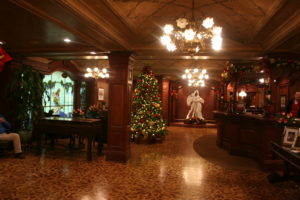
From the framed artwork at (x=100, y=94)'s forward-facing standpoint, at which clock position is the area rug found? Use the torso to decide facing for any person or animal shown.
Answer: The area rug is roughly at 11 o'clock from the framed artwork.

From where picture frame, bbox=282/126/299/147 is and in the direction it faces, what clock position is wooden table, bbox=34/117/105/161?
The wooden table is roughly at 3 o'clock from the picture frame.

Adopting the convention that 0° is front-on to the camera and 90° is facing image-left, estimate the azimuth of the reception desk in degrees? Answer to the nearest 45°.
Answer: approximately 45°

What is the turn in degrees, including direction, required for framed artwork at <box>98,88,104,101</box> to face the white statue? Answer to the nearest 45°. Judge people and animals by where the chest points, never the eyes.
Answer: approximately 90° to its left

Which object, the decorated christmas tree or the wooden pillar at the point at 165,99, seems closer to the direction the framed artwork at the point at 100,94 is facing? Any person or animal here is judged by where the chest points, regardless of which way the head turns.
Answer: the decorated christmas tree

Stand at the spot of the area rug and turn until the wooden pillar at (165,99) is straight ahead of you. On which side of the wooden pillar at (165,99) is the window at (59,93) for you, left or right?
left

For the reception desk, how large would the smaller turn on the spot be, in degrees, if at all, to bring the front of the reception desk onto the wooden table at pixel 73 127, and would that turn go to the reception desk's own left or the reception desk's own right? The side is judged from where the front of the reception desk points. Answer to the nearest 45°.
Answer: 0° — it already faces it

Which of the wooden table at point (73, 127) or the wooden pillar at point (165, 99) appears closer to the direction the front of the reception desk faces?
the wooden table

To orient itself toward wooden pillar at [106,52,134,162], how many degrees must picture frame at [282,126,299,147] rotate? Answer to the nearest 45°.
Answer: approximately 90° to its right

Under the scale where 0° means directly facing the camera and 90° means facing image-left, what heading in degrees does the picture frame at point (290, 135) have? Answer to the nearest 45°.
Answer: approximately 0°

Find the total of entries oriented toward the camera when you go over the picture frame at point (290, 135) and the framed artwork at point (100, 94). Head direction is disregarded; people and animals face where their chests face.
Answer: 2

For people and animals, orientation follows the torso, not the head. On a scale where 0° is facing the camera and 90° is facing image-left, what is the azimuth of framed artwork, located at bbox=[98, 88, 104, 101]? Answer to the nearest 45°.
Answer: approximately 0°
